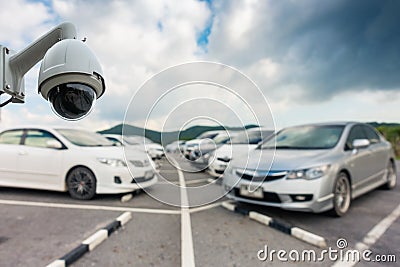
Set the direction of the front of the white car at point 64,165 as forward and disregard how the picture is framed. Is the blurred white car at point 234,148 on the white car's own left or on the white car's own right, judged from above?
on the white car's own left

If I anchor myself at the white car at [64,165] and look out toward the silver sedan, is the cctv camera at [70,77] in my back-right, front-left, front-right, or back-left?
front-right

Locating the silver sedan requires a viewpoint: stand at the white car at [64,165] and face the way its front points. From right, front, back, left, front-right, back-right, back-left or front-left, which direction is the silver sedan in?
front

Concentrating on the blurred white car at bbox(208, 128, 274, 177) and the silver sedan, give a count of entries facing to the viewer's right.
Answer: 0

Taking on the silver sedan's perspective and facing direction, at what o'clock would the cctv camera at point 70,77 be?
The cctv camera is roughly at 11 o'clock from the silver sedan.

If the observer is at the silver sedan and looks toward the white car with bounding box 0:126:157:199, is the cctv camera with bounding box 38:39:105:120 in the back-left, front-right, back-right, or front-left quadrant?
front-left

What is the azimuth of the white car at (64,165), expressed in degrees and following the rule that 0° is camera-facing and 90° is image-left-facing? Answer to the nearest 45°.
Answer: approximately 315°

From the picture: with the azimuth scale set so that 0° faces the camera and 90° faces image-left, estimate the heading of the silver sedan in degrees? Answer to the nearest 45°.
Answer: approximately 45°

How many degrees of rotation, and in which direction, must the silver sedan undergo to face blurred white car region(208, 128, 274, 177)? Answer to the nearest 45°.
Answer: approximately 90° to its right

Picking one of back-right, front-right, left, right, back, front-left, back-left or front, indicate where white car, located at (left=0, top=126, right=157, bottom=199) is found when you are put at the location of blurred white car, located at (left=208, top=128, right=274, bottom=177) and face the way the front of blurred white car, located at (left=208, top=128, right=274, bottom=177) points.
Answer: front

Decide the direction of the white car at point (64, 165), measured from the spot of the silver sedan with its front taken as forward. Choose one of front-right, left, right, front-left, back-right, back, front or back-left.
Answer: front-right

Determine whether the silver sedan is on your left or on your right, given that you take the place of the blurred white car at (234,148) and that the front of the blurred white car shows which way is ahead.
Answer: on your left

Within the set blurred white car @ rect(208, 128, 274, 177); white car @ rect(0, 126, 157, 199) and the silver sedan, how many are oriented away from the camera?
0
